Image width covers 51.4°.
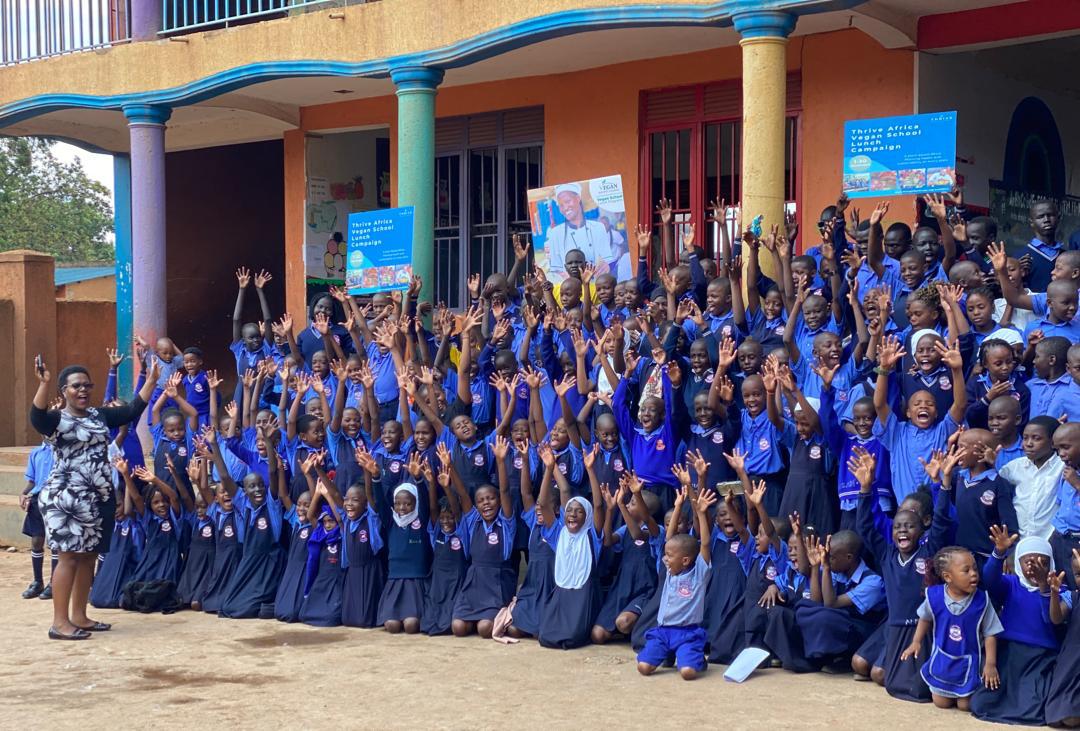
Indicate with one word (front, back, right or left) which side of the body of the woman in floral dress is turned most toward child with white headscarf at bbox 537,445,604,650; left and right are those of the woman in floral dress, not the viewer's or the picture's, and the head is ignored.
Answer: front

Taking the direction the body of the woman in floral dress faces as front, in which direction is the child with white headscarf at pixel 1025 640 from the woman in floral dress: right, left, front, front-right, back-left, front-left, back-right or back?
front

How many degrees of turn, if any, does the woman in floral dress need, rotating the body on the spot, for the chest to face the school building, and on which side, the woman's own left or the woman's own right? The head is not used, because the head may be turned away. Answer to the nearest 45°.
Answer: approximately 90° to the woman's own left

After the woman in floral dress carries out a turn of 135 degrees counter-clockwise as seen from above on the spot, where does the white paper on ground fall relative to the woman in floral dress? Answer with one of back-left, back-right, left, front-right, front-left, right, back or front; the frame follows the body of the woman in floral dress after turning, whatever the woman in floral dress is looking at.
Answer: back-right
